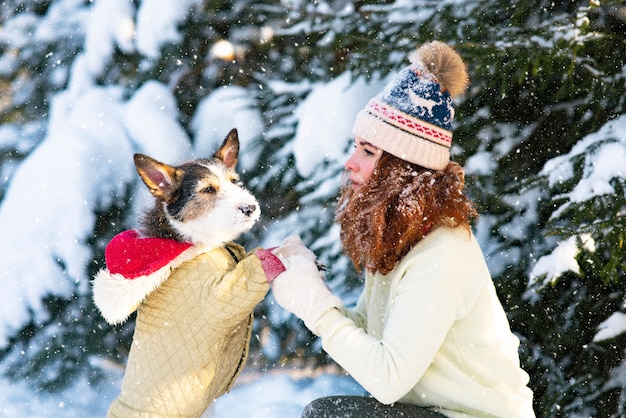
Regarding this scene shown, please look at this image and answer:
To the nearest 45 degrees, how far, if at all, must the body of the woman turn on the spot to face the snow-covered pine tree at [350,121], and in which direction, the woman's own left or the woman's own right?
approximately 90° to the woman's own right

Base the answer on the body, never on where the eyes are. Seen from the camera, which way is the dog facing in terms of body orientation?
to the viewer's right

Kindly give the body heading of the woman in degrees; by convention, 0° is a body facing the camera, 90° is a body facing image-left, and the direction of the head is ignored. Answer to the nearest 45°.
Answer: approximately 90°

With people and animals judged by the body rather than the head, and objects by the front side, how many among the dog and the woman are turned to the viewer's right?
1

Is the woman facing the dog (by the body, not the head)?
yes

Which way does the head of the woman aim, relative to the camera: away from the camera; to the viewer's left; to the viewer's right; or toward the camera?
to the viewer's left

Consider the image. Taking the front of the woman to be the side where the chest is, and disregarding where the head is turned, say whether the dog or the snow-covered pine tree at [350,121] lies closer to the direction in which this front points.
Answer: the dog

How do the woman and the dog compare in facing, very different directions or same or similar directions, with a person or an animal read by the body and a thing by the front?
very different directions

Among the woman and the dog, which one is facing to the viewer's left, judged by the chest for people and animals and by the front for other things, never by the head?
the woman
